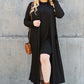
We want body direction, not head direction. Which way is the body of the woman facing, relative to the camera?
toward the camera
